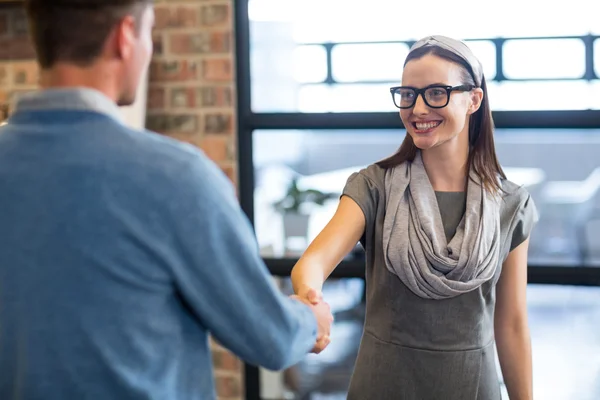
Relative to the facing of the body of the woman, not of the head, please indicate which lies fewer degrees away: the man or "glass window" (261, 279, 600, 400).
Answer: the man

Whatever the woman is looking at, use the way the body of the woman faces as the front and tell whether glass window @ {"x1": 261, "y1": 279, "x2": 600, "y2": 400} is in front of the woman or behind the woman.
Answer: behind

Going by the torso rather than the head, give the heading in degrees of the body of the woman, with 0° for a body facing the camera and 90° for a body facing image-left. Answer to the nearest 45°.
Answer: approximately 0°

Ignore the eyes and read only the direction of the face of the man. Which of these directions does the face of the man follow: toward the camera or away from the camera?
away from the camera

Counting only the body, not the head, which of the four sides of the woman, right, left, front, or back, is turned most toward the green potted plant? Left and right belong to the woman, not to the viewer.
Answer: back
